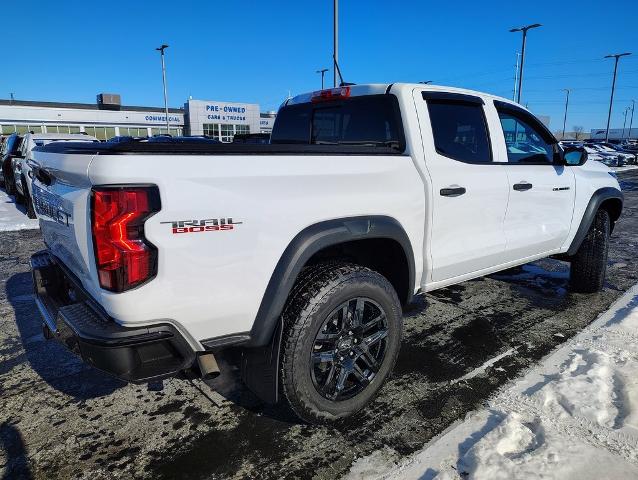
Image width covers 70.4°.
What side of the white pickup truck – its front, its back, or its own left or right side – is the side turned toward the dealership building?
left

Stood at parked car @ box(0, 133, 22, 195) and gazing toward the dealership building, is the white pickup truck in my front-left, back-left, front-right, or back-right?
back-right

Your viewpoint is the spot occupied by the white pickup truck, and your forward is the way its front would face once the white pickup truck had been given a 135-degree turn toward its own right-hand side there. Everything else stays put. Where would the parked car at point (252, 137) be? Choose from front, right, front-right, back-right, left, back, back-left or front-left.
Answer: back

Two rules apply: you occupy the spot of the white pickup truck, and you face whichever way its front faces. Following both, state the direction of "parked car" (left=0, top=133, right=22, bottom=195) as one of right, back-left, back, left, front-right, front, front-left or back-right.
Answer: left

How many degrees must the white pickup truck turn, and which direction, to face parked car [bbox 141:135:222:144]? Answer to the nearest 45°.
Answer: approximately 90° to its left

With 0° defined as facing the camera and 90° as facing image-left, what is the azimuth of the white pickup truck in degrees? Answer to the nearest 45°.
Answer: approximately 225°
